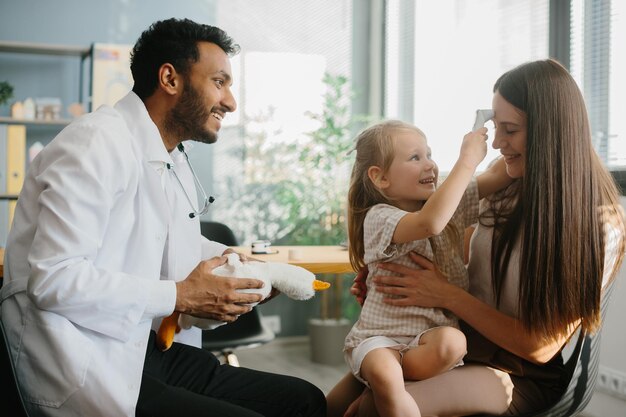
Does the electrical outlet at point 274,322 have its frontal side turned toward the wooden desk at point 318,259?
yes

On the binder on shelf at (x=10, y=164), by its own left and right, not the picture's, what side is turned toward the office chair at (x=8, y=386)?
front

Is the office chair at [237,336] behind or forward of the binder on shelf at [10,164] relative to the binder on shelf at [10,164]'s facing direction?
forward

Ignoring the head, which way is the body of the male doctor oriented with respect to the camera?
to the viewer's right

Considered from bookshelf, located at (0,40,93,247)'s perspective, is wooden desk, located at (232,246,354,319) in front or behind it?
in front

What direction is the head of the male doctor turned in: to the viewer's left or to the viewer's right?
to the viewer's right

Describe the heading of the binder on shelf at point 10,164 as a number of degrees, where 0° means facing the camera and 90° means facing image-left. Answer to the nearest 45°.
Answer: approximately 0°

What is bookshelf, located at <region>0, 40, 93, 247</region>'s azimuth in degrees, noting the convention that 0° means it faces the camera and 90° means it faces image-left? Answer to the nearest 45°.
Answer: approximately 0°

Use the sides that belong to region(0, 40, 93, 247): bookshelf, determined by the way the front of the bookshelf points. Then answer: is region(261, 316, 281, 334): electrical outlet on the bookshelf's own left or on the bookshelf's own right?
on the bookshelf's own left

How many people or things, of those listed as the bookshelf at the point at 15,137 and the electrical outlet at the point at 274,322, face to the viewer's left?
0

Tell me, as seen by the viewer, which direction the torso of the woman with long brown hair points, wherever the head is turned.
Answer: to the viewer's left

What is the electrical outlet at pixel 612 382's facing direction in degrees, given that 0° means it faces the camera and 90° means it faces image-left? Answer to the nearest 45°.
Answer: approximately 45°

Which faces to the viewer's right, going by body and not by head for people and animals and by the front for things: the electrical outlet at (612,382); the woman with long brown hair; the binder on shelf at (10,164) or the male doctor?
the male doctor

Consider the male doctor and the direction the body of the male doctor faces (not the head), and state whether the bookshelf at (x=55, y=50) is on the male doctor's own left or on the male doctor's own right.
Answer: on the male doctor's own left

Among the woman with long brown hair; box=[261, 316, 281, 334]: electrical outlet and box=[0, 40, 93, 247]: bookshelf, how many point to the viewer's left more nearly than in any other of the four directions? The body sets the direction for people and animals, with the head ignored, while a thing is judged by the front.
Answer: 1
